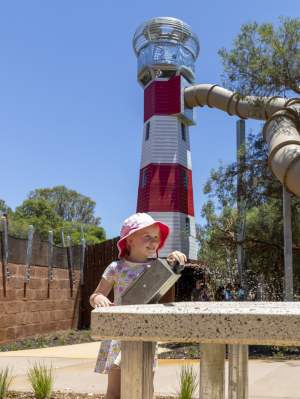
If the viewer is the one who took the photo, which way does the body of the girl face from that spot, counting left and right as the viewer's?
facing the viewer and to the right of the viewer

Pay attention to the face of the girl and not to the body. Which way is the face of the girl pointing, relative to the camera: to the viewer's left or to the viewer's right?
to the viewer's right

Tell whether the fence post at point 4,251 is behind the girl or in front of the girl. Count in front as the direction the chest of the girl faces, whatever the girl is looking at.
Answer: behind

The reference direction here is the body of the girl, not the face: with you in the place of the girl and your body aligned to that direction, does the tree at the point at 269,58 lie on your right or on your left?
on your left

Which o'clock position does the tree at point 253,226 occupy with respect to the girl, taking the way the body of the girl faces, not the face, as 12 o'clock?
The tree is roughly at 8 o'clock from the girl.

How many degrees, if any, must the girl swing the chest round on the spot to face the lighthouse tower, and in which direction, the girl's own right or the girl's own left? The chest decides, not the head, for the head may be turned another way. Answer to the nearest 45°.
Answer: approximately 135° to the girl's own left

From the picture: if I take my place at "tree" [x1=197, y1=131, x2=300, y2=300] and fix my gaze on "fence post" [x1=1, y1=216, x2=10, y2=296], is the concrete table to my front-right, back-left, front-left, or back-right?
front-left

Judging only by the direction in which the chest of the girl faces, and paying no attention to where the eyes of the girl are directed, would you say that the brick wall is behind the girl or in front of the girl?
behind

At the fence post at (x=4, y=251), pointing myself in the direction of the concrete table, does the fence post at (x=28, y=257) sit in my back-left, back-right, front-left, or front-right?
back-left

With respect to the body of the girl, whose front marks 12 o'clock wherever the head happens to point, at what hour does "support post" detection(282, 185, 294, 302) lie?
The support post is roughly at 8 o'clock from the girl.
